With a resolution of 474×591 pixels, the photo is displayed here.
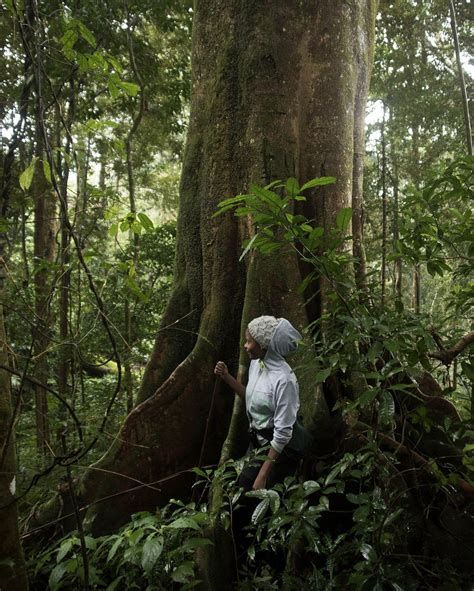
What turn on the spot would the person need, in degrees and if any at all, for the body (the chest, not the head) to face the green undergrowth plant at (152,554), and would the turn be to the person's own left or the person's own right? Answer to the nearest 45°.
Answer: approximately 45° to the person's own left

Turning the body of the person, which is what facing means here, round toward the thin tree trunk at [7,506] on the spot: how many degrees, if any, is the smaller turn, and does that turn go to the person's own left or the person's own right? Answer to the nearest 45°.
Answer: approximately 45° to the person's own left

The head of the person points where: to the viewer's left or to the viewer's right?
to the viewer's left

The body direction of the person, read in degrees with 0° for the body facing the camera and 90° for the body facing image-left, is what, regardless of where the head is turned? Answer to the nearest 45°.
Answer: approximately 90°
